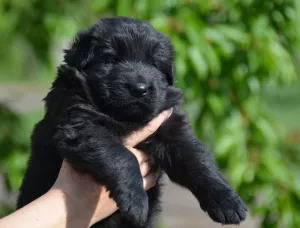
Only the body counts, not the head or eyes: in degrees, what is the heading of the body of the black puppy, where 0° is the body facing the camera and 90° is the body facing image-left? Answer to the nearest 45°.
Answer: approximately 315°
